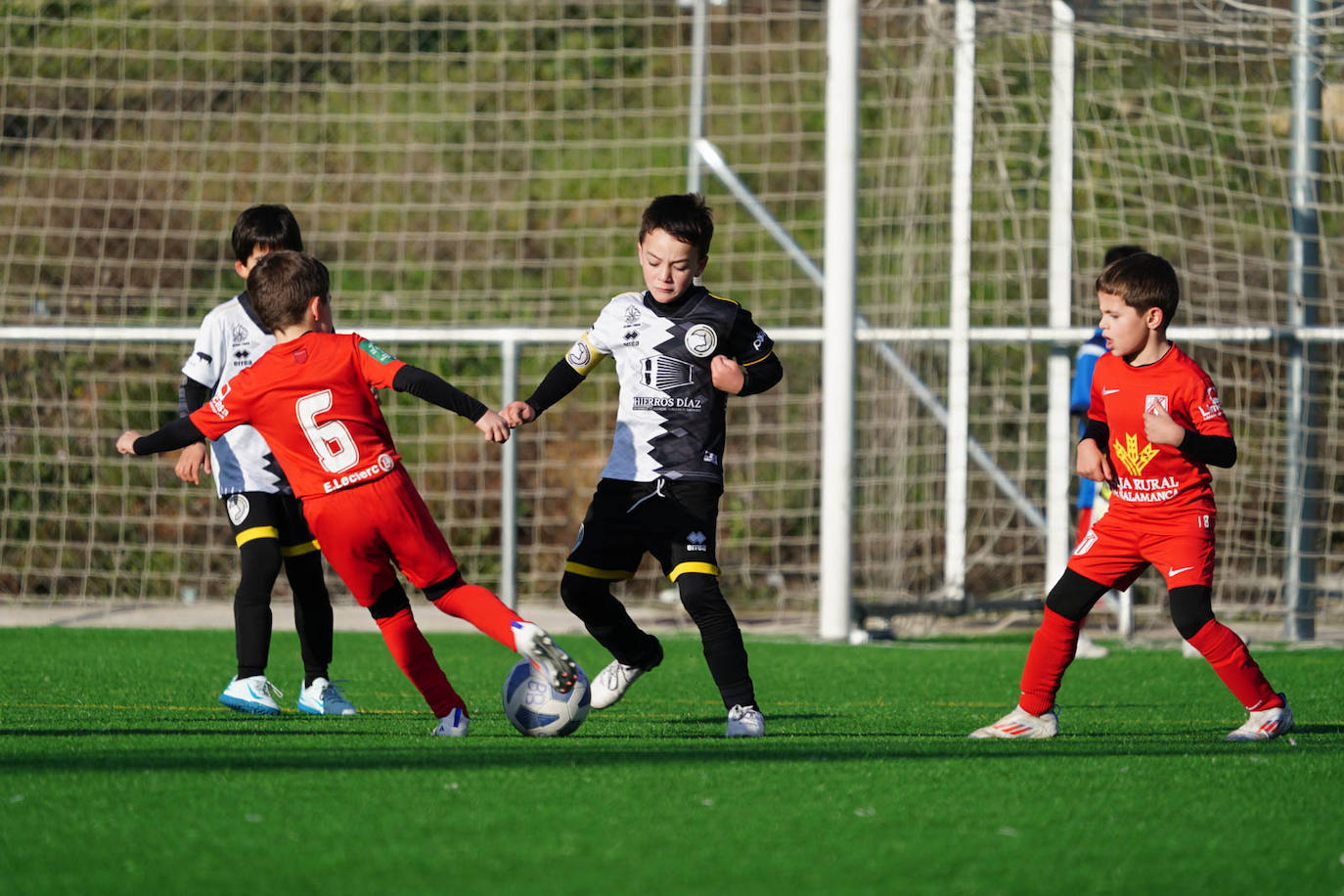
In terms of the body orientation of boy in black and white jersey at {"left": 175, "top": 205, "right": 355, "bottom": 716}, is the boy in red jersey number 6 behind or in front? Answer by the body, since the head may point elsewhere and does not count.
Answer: in front

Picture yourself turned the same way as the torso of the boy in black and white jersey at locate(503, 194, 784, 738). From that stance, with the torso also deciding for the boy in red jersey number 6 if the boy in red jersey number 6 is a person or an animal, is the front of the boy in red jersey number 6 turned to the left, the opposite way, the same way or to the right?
the opposite way

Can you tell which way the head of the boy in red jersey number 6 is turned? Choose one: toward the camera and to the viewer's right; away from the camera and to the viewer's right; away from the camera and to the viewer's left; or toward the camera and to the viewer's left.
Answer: away from the camera and to the viewer's right

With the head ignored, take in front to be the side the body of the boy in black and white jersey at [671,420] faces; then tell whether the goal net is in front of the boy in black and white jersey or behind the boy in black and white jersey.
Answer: behind

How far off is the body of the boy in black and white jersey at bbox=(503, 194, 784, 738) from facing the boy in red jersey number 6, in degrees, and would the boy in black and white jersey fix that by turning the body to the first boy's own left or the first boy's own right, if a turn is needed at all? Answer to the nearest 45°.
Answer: approximately 45° to the first boy's own right

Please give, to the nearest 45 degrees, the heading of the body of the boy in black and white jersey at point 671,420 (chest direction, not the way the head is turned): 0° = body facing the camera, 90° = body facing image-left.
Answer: approximately 0°

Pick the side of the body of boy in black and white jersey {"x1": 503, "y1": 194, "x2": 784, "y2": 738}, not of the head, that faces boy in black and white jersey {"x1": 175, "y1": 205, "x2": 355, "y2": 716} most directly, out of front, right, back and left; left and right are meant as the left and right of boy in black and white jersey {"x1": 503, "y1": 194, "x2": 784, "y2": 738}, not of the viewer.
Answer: right

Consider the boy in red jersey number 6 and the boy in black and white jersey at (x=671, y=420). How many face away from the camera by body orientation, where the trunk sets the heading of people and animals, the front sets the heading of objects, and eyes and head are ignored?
1

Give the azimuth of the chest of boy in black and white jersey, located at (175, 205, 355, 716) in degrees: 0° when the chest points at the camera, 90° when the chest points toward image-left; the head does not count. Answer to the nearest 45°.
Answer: approximately 315°

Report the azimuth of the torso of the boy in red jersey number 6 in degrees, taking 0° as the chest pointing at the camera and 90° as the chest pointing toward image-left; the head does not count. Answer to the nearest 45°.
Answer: approximately 180°

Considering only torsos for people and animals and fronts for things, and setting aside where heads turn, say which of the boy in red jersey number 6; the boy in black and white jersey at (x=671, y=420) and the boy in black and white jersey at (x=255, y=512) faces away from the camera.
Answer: the boy in red jersey number 6
